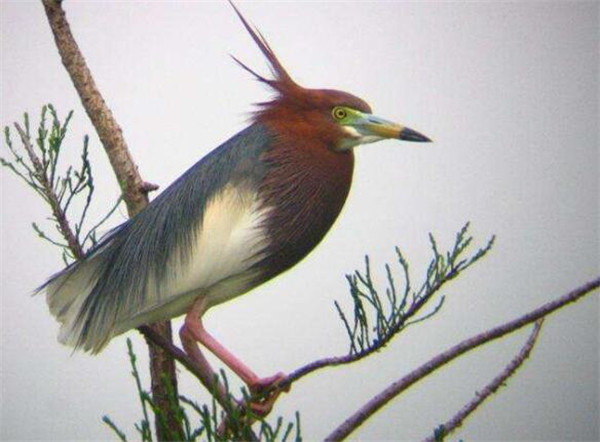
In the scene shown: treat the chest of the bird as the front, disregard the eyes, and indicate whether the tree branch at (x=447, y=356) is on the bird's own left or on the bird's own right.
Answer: on the bird's own right

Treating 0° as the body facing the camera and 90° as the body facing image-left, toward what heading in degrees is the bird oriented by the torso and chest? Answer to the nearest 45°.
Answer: approximately 270°
